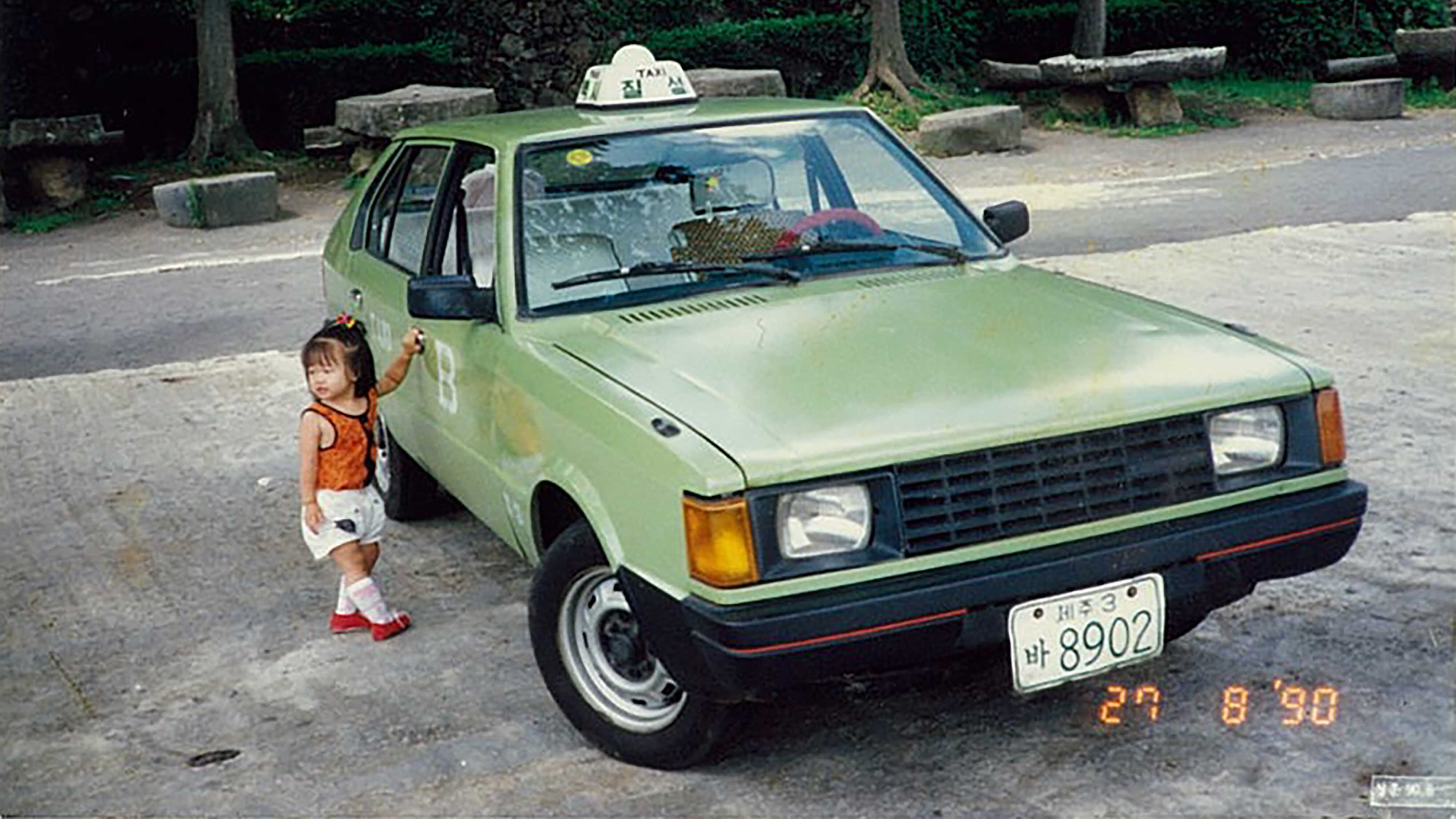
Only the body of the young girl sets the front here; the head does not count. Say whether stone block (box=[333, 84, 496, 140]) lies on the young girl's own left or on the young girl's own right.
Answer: on the young girl's own left

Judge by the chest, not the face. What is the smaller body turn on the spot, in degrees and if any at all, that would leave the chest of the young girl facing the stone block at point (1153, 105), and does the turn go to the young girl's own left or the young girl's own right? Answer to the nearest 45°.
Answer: approximately 90° to the young girl's own left

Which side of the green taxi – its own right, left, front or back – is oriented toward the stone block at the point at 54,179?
back

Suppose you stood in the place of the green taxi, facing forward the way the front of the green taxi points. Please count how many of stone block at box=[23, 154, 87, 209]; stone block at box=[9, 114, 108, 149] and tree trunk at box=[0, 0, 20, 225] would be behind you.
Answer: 3

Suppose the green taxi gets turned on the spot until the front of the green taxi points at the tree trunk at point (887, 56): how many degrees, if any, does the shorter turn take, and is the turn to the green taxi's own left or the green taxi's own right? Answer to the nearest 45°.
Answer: approximately 135° to the green taxi's own left

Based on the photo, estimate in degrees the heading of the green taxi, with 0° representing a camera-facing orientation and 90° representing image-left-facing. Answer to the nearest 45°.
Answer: approximately 315°

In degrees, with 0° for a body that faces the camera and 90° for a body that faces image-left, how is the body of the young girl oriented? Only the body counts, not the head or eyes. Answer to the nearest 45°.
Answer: approximately 315°

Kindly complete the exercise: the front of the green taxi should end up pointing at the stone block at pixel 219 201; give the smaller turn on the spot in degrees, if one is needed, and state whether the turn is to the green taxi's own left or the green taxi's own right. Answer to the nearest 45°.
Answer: approximately 180°
